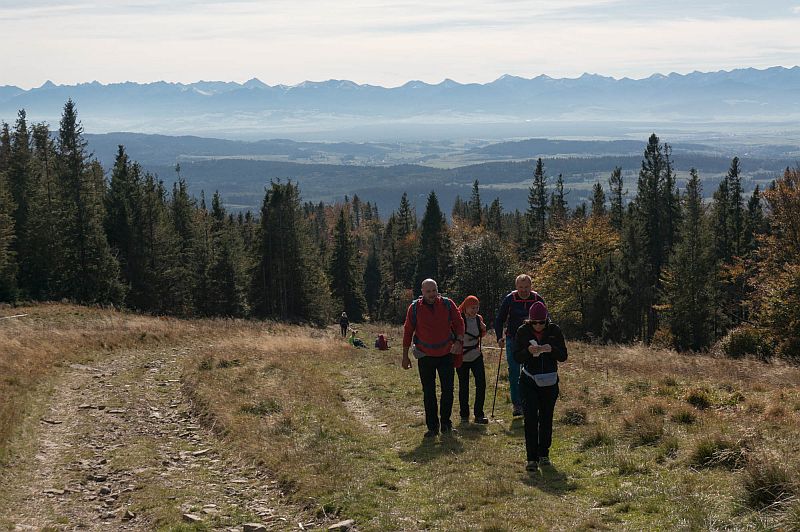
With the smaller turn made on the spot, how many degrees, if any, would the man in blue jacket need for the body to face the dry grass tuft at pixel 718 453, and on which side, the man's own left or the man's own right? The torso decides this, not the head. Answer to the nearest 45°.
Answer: approximately 45° to the man's own left

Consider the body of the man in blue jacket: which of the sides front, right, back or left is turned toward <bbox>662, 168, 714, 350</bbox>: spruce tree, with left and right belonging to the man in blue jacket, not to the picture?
back

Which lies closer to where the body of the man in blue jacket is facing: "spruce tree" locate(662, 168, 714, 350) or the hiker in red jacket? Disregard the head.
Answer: the hiker in red jacket

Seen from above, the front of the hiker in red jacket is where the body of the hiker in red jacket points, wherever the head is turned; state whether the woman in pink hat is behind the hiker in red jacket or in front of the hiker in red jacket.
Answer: in front

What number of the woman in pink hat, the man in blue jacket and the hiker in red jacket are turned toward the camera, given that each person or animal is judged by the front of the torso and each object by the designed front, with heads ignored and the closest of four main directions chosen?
3

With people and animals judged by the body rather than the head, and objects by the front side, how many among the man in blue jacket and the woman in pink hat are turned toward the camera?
2

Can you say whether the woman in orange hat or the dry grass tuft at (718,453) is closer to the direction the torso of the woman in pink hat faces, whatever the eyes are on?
the dry grass tuft

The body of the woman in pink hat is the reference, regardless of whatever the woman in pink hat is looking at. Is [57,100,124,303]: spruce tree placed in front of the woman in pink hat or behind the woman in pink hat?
behind

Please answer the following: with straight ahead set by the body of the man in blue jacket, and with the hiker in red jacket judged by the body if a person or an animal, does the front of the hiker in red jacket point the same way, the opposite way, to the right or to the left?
the same way

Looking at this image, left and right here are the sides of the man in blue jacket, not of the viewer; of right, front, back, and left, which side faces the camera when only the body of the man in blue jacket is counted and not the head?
front

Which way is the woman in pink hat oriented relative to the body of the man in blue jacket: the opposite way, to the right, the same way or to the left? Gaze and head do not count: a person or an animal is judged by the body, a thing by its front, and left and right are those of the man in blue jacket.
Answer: the same way

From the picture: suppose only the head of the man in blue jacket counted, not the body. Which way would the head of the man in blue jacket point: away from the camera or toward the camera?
toward the camera

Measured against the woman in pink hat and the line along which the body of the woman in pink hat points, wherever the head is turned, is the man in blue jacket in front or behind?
behind

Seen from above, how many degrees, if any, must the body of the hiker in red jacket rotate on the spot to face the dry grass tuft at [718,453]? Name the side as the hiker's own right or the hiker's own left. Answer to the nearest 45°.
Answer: approximately 45° to the hiker's own left

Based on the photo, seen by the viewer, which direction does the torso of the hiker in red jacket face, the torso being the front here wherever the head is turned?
toward the camera

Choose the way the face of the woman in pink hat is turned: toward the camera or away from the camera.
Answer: toward the camera

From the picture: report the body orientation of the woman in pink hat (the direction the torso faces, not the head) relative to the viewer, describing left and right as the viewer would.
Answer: facing the viewer

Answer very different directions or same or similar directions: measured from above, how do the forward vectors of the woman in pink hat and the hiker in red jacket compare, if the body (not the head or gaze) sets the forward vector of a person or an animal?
same or similar directions
